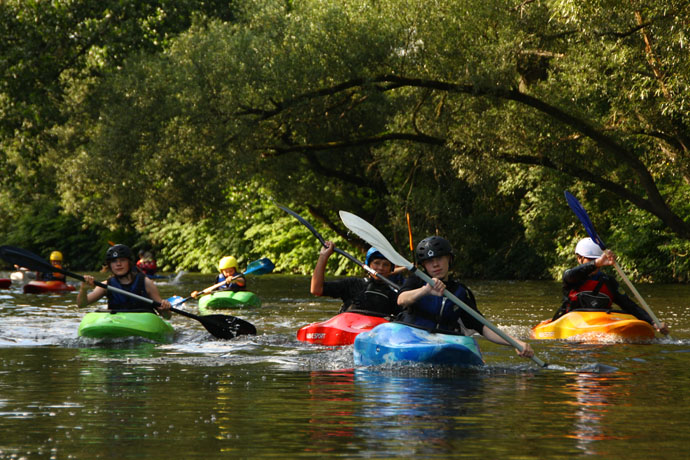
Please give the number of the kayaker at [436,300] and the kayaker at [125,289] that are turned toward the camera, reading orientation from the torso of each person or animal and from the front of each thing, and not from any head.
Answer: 2

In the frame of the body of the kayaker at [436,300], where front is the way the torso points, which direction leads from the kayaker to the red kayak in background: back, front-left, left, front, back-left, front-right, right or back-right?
back-right

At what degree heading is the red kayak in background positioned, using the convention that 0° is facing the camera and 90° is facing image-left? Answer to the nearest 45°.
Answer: approximately 45°

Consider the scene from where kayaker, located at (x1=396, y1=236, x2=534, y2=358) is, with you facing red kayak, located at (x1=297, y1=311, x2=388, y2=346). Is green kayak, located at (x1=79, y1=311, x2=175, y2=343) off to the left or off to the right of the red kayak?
left

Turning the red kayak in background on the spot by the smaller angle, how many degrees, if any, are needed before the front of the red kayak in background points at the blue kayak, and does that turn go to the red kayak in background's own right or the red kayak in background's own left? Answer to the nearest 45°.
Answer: approximately 45° to the red kayak in background's own left

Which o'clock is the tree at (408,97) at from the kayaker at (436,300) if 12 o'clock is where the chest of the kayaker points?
The tree is roughly at 6 o'clock from the kayaker.

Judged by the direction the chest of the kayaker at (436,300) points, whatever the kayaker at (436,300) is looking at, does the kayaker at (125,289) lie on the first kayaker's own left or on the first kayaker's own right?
on the first kayaker's own right

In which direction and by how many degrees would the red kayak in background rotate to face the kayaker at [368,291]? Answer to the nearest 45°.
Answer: approximately 45° to its left

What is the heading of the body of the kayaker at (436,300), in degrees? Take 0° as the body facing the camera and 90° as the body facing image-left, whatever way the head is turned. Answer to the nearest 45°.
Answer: approximately 0°
